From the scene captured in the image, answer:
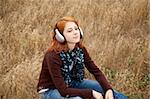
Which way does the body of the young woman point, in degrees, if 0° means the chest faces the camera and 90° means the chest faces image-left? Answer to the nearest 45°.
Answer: approximately 315°
